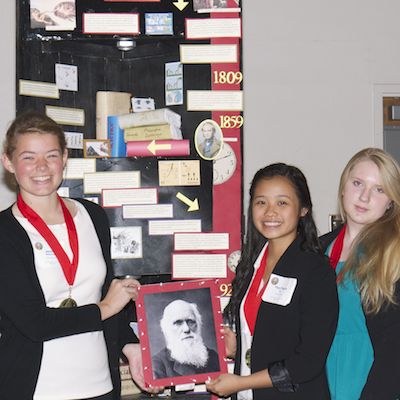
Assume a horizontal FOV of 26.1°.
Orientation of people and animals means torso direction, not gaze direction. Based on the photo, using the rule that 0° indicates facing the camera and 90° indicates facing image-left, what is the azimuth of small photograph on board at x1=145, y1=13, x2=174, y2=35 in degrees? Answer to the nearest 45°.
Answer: approximately 0°

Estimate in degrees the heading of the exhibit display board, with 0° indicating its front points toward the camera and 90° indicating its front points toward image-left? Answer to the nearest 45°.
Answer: approximately 0°
